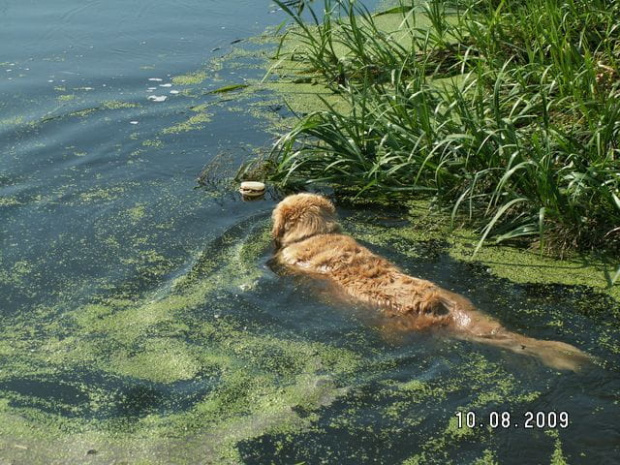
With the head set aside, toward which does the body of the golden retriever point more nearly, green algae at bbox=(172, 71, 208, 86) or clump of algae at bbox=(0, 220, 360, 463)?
the green algae

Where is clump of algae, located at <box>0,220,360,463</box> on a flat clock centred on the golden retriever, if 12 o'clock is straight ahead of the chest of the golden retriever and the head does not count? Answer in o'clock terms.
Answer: The clump of algae is roughly at 9 o'clock from the golden retriever.

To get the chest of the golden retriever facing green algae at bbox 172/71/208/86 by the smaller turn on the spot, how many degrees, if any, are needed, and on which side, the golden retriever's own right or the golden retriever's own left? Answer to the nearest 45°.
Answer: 0° — it already faces it

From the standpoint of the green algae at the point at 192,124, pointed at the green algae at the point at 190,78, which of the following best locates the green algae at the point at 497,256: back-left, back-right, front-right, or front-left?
back-right

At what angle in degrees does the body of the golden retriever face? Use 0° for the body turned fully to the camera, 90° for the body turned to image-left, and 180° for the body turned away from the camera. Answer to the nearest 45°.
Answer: approximately 135°

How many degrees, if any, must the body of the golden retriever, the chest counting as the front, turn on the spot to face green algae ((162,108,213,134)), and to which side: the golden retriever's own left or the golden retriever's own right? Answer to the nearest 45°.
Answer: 0° — it already faces it

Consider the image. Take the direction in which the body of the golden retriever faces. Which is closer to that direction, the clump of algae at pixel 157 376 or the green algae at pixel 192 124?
the green algae
